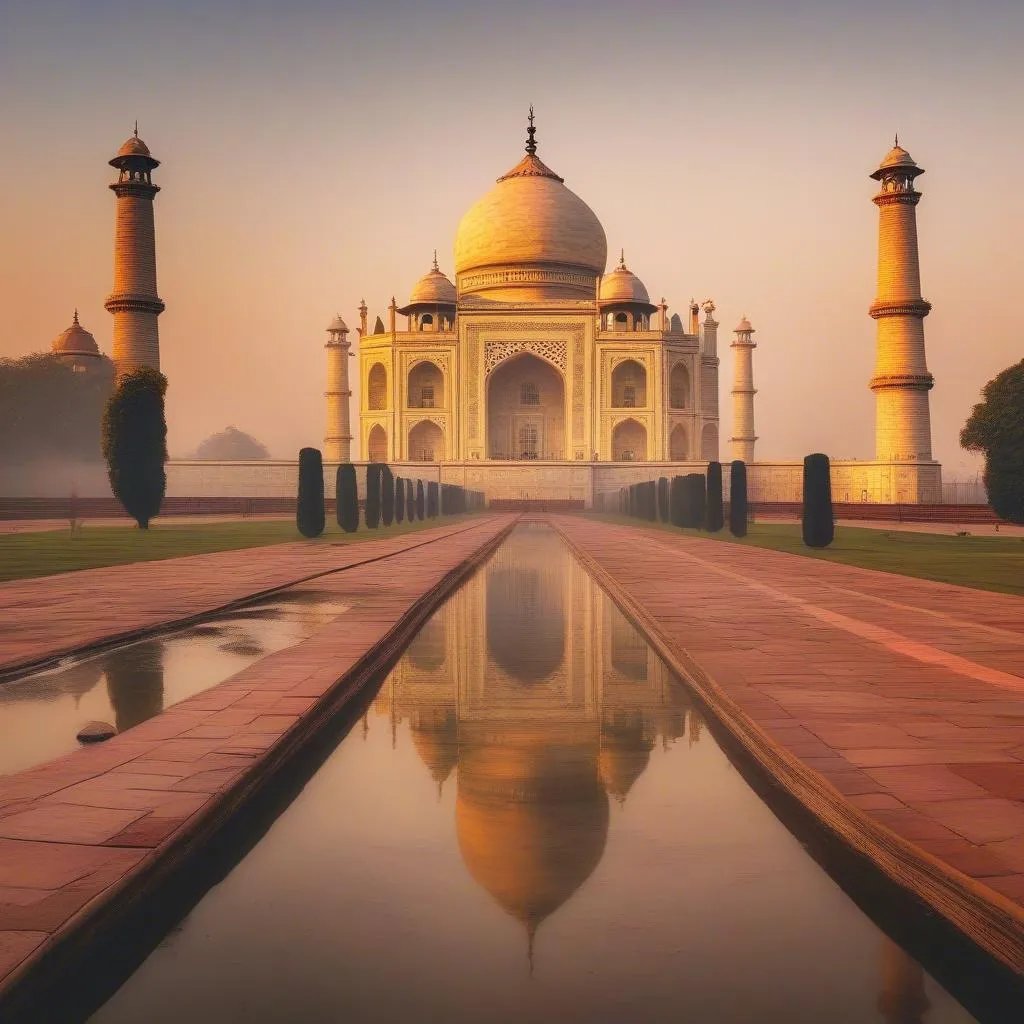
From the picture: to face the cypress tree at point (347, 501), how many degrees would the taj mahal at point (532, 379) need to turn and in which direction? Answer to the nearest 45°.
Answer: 0° — it already faces it

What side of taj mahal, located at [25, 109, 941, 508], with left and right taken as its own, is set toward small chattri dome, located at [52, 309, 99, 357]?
right

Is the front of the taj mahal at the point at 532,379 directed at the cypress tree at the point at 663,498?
yes

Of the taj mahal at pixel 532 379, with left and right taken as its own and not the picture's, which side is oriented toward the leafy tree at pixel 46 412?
right

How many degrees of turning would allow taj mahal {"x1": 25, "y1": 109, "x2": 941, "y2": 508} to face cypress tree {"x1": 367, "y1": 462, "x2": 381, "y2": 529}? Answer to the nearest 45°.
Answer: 0° — it already faces it

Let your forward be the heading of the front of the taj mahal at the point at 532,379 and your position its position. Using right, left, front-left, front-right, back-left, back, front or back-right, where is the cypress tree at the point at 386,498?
front

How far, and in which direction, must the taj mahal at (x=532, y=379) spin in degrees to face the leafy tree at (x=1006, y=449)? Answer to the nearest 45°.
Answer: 0° — it already faces it

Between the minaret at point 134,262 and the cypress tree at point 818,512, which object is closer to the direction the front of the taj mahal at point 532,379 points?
the cypress tree

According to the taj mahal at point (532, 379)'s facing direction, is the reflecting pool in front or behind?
in front

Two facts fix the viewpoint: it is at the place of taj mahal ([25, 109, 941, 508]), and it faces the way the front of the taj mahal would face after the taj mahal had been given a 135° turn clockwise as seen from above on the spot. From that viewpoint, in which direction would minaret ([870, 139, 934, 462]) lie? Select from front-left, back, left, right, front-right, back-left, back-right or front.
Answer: back

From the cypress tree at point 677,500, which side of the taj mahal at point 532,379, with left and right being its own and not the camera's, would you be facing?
front

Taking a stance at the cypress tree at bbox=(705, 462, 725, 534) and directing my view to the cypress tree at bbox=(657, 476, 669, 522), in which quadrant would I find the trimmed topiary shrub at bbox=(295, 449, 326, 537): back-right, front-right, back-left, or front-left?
back-left

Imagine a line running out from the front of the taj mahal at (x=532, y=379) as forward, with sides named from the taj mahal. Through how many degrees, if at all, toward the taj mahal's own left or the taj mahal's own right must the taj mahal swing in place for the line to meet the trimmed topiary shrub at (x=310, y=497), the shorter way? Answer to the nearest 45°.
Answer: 0° — it already faces it

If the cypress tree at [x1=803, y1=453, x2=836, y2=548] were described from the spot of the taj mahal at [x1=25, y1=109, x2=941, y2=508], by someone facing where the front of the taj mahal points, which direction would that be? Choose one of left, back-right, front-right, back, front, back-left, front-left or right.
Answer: front

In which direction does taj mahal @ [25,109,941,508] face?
toward the camera

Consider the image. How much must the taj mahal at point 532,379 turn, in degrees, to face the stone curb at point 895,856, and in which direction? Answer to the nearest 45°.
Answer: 0° — it already faces it

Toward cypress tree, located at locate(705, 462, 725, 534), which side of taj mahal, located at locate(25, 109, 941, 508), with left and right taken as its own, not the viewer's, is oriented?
front

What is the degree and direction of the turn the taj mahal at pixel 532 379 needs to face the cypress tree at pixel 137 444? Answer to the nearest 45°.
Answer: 0° — it already faces it
